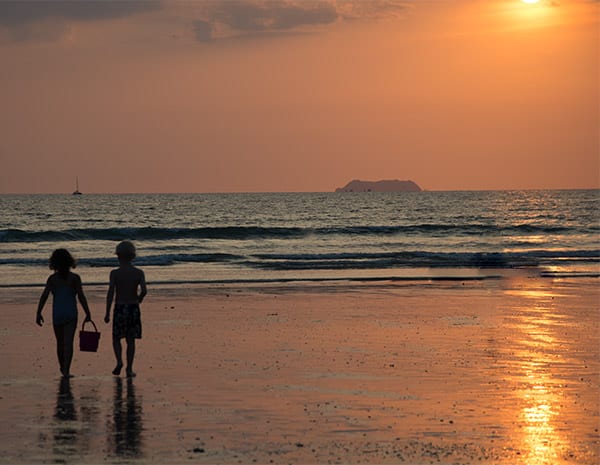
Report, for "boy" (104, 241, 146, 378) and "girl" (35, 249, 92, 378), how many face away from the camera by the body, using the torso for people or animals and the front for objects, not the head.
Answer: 2

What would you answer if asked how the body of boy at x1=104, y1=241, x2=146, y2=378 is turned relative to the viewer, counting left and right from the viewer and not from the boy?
facing away from the viewer

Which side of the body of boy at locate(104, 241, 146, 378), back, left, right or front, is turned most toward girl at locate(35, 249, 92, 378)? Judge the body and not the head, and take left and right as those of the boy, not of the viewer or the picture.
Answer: left

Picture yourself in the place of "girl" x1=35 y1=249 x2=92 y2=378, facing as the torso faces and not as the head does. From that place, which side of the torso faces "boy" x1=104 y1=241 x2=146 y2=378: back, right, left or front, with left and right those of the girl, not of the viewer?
right

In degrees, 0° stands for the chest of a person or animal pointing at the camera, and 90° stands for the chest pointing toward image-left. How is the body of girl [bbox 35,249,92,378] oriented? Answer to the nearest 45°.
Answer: approximately 180°
